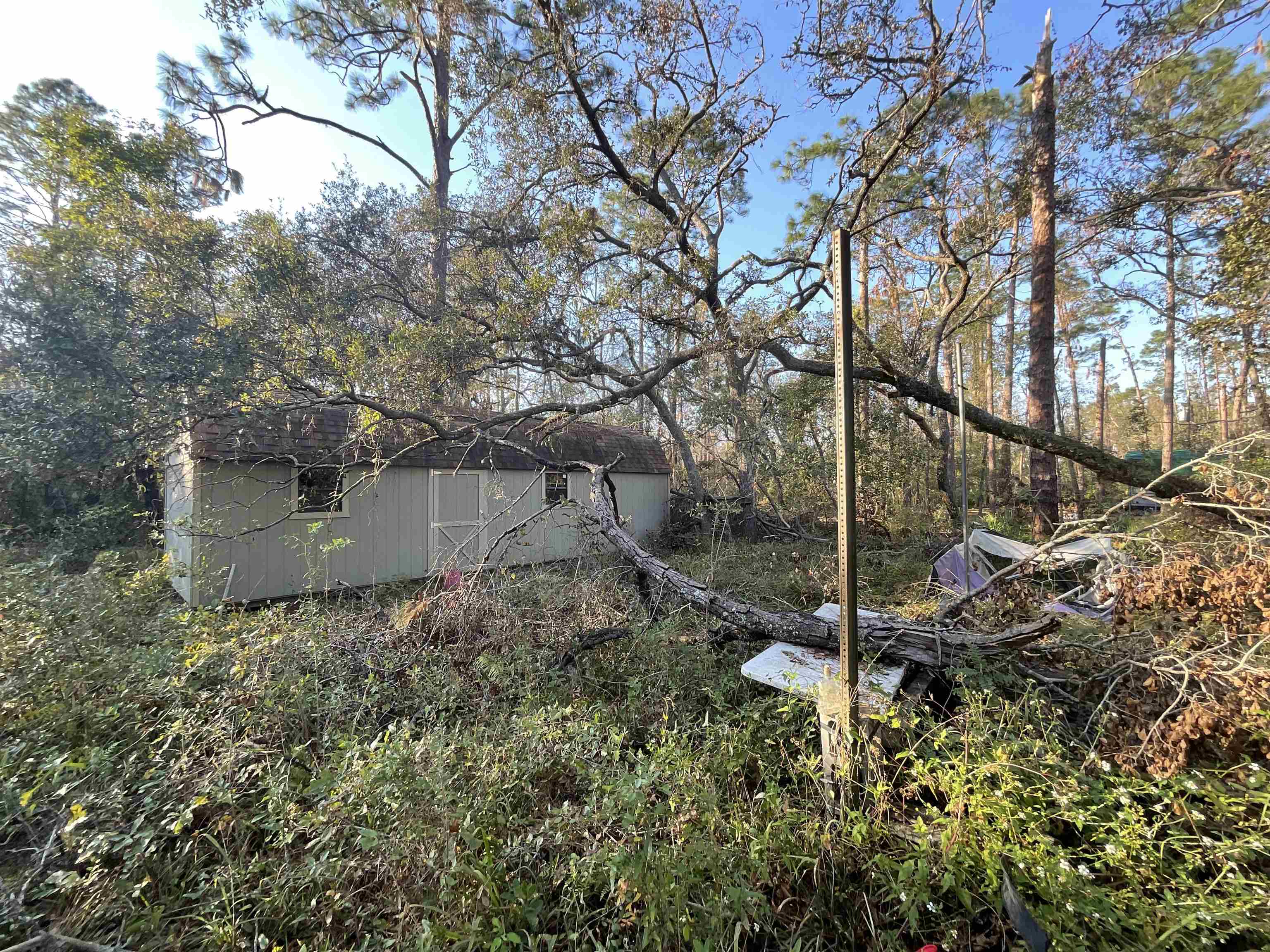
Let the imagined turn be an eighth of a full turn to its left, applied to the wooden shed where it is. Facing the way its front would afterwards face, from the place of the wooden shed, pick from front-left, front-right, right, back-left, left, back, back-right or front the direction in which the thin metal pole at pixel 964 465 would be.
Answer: front-right

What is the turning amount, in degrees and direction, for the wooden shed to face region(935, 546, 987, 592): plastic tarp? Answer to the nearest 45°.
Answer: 0° — it already faces it

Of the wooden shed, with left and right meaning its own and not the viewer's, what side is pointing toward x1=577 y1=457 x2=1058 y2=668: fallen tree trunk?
front

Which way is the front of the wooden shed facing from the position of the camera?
facing the viewer and to the right of the viewer

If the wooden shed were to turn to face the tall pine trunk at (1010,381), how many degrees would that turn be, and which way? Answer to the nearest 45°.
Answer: approximately 45° to its left

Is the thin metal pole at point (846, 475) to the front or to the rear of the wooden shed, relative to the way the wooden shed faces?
to the front

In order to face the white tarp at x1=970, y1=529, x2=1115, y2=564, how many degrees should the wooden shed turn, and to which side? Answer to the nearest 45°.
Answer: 0° — it already faces it

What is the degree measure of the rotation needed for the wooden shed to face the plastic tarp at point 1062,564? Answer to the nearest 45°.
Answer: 0° — it already faces it

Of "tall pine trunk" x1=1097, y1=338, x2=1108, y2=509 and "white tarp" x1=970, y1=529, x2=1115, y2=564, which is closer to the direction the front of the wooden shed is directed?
the white tarp
